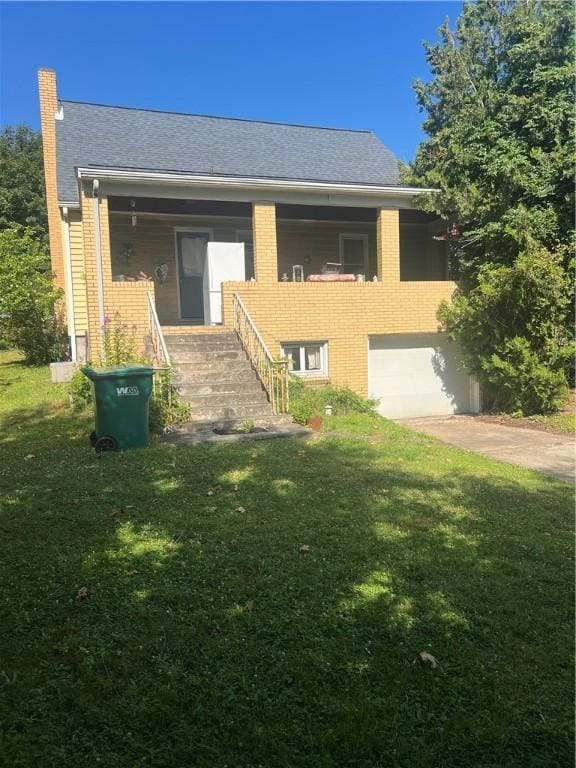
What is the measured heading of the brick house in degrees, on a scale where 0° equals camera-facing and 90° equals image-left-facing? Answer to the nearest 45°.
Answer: approximately 0°

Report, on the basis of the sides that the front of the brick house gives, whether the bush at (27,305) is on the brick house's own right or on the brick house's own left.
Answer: on the brick house's own right

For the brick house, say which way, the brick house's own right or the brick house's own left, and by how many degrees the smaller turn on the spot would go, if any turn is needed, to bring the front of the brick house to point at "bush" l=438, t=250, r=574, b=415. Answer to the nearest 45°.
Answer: approximately 90° to the brick house's own left

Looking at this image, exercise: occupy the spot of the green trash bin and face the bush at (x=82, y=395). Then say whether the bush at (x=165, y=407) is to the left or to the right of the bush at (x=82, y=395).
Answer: right

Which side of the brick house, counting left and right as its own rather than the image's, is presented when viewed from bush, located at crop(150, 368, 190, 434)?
front

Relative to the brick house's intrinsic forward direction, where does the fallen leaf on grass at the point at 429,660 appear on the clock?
The fallen leaf on grass is roughly at 12 o'clock from the brick house.

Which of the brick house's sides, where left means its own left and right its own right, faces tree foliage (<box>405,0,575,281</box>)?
left
